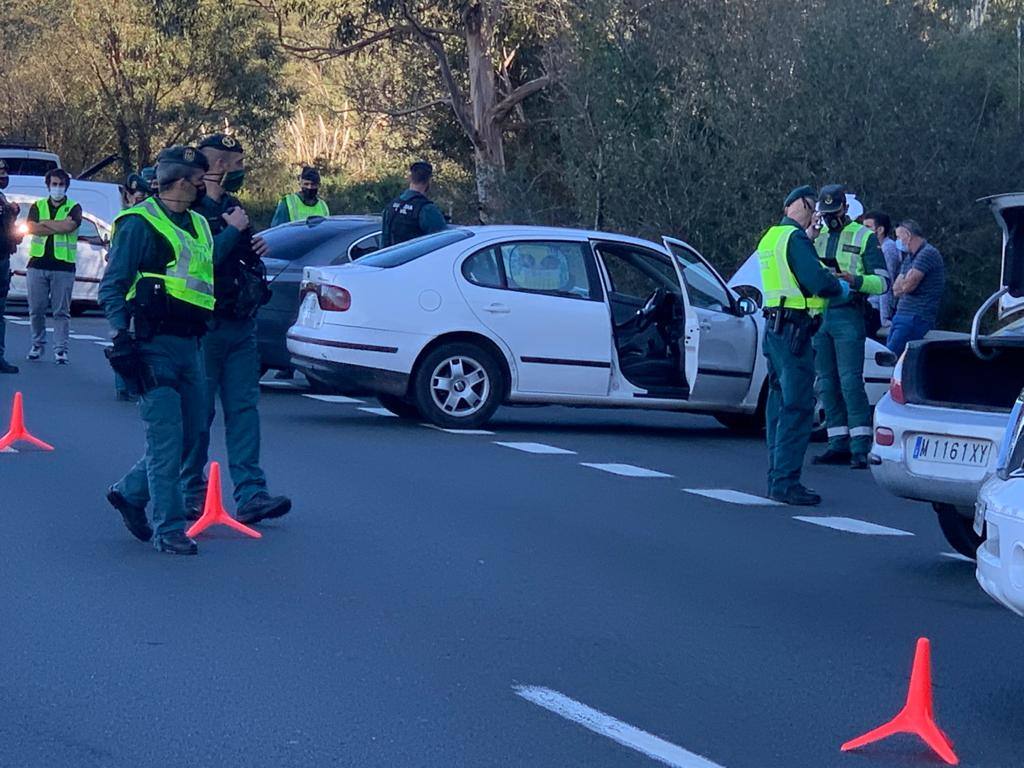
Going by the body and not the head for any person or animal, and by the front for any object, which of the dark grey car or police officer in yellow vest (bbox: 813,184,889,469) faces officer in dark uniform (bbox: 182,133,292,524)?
the police officer in yellow vest

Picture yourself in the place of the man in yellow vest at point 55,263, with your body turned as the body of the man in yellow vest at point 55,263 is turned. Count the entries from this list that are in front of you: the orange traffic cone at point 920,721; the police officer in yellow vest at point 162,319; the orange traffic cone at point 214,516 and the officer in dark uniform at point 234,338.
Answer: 4

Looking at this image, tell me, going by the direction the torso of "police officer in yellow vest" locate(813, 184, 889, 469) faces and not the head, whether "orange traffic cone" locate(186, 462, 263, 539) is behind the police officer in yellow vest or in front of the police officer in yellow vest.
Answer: in front

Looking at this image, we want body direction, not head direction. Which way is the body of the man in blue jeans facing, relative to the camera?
to the viewer's left

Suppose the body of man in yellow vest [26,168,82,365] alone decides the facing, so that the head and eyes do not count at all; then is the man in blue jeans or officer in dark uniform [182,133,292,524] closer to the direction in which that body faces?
the officer in dark uniform

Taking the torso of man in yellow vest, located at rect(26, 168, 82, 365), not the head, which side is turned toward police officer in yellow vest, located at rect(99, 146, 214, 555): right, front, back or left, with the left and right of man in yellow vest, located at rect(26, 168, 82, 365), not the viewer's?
front

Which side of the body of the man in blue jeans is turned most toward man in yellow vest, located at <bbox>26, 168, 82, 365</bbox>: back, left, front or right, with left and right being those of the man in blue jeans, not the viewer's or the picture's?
front
